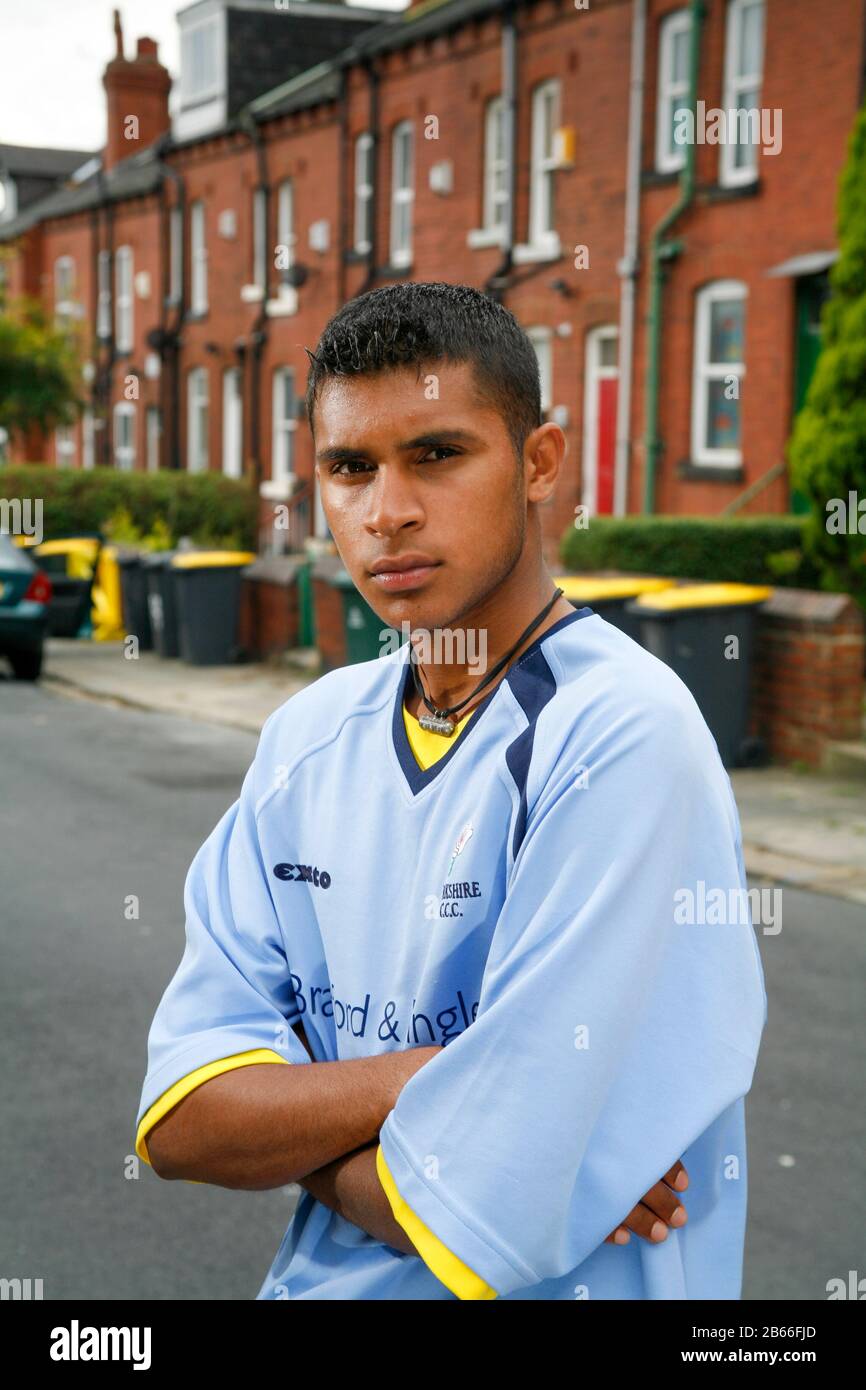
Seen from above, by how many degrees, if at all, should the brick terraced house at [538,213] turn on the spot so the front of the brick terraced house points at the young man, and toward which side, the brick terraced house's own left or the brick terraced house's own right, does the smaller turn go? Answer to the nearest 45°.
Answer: approximately 45° to the brick terraced house's own left

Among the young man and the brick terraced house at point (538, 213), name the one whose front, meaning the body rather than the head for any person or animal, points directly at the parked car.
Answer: the brick terraced house

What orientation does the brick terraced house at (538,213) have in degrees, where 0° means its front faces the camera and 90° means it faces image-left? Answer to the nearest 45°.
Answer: approximately 45°

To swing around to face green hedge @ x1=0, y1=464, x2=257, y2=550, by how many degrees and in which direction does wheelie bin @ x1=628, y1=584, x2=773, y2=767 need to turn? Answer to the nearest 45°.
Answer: approximately 45° to its right

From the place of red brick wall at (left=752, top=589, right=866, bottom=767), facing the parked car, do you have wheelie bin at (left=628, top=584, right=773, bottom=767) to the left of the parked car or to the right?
left

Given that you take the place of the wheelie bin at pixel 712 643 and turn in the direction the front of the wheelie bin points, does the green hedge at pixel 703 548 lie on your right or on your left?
on your right

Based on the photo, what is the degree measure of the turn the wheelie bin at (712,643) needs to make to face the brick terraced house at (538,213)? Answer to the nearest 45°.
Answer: approximately 90° to its right

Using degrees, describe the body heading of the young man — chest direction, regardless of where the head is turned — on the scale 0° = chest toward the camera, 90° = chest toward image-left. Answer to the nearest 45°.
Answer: approximately 45°

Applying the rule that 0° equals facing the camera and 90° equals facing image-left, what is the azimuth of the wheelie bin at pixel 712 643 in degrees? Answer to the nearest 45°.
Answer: approximately 90°
